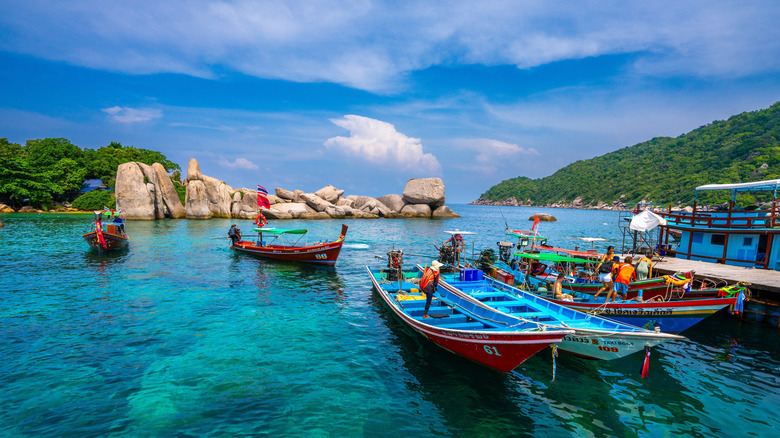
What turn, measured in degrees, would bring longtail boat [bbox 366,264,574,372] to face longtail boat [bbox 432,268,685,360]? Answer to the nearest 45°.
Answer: approximately 90° to its left

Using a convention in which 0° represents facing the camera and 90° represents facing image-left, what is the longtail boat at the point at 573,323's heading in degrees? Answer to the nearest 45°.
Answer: approximately 315°

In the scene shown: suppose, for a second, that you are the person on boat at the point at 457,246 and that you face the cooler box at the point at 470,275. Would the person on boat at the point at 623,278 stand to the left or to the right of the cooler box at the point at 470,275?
left

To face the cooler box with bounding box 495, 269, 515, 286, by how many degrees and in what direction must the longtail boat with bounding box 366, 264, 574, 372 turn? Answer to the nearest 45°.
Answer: approximately 135° to its left

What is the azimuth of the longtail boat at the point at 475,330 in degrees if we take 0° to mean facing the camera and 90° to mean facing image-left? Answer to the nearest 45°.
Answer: approximately 315°

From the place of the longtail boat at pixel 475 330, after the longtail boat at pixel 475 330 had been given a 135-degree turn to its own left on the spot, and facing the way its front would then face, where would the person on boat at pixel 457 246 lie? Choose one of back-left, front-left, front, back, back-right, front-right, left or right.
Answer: front
